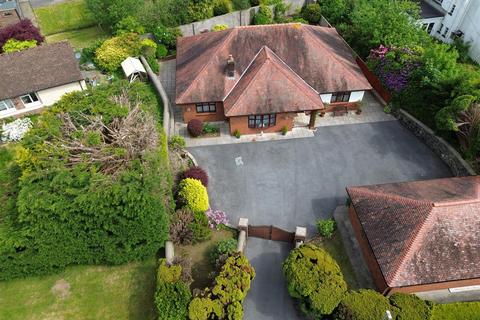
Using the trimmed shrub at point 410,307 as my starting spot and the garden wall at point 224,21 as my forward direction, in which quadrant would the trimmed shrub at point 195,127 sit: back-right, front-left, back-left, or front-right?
front-left

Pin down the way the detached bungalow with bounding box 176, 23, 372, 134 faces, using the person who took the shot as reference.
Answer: facing the viewer

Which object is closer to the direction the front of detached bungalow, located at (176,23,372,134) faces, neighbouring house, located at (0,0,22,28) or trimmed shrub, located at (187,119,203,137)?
the trimmed shrub

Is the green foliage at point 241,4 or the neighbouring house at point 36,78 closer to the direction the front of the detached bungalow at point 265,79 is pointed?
the neighbouring house

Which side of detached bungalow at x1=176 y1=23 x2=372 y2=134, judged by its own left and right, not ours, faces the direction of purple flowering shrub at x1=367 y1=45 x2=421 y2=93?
left

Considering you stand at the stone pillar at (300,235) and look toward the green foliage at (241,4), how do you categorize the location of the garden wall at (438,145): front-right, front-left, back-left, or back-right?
front-right

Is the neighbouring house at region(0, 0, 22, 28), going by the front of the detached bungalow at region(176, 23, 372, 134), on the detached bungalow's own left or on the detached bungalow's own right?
on the detached bungalow's own right

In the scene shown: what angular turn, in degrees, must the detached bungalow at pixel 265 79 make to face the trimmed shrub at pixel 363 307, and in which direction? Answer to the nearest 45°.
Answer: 0° — it already faces it

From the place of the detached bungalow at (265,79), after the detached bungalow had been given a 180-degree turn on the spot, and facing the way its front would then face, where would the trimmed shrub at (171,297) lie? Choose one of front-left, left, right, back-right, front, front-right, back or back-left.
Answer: back

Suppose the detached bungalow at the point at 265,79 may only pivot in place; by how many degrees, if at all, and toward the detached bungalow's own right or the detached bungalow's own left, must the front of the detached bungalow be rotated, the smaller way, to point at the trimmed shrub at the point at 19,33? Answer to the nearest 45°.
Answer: approximately 90° to the detached bungalow's own right

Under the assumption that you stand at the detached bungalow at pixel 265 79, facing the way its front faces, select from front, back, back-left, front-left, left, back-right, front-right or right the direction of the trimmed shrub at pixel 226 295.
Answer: front

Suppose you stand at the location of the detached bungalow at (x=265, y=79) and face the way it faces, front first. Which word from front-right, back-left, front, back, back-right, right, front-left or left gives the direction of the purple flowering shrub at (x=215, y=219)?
front

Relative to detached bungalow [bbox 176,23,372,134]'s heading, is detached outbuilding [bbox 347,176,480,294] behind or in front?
in front

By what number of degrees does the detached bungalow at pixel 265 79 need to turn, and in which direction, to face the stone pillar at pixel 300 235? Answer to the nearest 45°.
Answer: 0° — it already faces it

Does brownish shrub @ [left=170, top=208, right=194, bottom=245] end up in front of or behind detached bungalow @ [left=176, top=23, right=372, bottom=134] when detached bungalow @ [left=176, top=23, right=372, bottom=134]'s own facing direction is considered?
in front

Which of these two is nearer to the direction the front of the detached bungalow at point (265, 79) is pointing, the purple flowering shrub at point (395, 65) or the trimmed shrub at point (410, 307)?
the trimmed shrub

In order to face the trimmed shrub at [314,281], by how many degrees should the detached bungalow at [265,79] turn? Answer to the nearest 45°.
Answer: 0° — it already faces it
